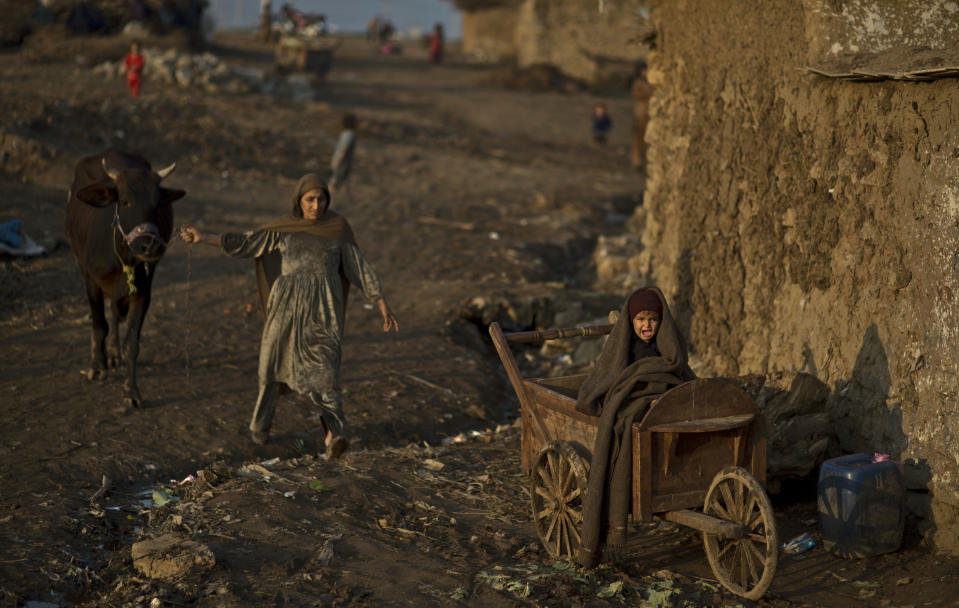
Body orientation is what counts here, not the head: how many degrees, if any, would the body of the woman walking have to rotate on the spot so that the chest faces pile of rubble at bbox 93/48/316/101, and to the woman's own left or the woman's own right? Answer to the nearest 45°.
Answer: approximately 180°

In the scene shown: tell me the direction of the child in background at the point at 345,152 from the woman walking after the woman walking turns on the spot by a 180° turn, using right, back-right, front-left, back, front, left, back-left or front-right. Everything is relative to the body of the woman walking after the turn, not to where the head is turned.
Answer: front

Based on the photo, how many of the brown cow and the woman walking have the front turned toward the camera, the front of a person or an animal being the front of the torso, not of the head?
2

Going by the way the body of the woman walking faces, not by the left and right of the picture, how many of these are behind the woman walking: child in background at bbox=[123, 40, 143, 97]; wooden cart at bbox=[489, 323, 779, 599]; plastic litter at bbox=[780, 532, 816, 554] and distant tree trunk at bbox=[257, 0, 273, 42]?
2

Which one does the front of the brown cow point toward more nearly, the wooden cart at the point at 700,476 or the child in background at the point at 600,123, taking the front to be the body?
the wooden cart

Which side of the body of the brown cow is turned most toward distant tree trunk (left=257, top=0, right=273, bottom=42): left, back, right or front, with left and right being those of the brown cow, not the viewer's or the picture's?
back

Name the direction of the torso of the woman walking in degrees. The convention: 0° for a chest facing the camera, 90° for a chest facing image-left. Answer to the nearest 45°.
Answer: approximately 0°
